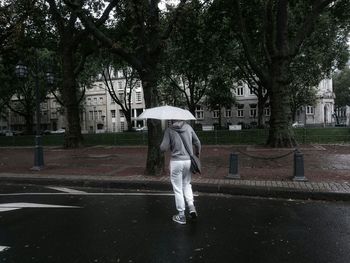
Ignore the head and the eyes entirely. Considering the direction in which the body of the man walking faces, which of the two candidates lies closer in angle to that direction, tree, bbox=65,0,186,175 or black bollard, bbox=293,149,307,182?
the tree

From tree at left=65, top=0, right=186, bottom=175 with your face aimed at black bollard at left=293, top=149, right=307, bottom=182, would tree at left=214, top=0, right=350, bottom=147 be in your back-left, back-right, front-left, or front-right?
front-left

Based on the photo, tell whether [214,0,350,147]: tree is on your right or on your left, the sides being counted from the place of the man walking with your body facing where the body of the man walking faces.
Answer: on your right

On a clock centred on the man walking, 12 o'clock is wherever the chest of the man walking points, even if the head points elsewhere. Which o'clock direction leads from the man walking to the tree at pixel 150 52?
The tree is roughly at 1 o'clock from the man walking.

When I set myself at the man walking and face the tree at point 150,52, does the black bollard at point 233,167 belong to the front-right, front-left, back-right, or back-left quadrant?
front-right

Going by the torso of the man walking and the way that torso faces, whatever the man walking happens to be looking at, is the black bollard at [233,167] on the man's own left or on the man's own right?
on the man's own right

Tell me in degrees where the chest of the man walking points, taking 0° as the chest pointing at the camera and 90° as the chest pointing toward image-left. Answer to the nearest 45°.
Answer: approximately 135°
